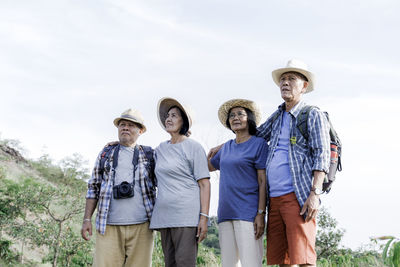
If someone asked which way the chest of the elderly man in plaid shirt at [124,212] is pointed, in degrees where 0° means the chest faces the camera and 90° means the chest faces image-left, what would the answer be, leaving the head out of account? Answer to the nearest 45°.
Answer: approximately 0°

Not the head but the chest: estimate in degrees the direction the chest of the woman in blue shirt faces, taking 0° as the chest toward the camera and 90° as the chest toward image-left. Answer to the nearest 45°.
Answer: approximately 45°

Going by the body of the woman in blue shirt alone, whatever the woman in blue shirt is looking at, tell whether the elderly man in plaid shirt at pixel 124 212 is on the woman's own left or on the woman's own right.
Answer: on the woman's own right

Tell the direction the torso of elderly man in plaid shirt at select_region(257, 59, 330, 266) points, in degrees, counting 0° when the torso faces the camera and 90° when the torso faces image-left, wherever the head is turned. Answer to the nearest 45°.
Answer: approximately 45°

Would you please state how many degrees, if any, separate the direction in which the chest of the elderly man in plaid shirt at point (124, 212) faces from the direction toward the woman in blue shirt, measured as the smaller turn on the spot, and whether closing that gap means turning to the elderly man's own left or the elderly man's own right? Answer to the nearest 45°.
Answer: approximately 45° to the elderly man's own left

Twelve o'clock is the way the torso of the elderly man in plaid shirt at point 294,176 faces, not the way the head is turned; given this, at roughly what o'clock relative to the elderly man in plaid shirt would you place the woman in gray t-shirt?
The woman in gray t-shirt is roughly at 2 o'clock from the elderly man in plaid shirt.

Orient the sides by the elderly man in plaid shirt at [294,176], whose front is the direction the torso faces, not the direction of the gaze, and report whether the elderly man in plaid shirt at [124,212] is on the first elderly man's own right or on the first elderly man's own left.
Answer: on the first elderly man's own right

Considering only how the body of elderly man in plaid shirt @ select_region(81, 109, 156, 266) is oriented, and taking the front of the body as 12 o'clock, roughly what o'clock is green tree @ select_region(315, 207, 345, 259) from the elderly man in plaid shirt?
The green tree is roughly at 7 o'clock from the elderly man in plaid shirt.

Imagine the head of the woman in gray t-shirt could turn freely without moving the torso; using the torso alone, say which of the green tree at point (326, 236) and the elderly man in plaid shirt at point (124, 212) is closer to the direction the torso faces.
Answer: the elderly man in plaid shirt
